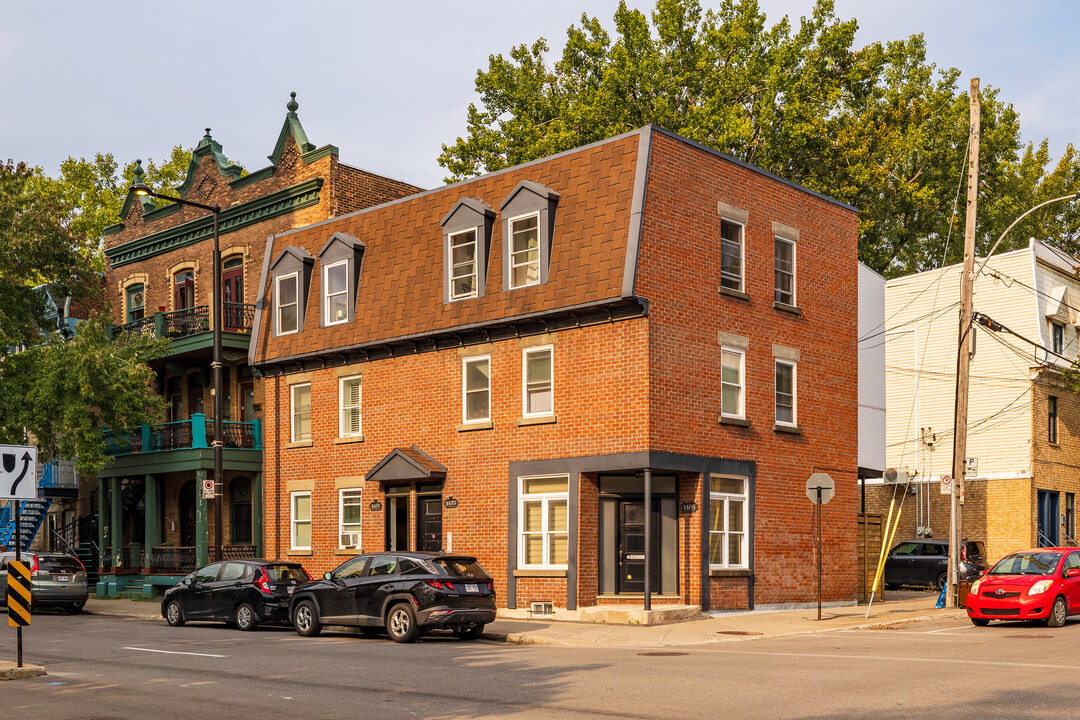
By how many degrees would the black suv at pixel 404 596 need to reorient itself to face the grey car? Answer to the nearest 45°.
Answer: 0° — it already faces it

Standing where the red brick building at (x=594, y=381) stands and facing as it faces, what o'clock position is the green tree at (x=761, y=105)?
The green tree is roughly at 5 o'clock from the red brick building.

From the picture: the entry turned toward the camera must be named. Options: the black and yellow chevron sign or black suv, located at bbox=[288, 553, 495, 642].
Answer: the black and yellow chevron sign

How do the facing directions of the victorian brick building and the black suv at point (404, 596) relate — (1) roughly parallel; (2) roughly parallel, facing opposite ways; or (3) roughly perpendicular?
roughly perpendicular

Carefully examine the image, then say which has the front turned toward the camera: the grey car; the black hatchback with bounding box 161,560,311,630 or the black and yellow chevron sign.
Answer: the black and yellow chevron sign

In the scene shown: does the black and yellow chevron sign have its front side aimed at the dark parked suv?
no

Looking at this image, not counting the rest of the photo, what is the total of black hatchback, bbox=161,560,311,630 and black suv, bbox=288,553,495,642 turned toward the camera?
0

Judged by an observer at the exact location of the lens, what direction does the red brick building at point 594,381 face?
facing the viewer and to the left of the viewer

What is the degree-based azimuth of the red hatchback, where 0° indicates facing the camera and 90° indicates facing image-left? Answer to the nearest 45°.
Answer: approximately 45°

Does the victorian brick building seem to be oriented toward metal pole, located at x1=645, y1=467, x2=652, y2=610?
no

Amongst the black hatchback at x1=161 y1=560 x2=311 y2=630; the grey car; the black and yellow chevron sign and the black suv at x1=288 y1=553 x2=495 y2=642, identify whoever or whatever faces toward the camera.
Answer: the black and yellow chevron sign

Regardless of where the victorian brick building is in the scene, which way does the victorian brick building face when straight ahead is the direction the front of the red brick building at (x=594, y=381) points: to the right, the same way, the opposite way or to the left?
the same way

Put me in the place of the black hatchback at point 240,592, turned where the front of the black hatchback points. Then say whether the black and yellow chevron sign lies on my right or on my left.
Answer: on my left

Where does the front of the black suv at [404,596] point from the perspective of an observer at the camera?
facing away from the viewer and to the left of the viewer

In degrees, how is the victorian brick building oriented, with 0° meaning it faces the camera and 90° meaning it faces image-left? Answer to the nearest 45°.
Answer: approximately 45°

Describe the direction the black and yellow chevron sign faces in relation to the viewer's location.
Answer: facing the viewer

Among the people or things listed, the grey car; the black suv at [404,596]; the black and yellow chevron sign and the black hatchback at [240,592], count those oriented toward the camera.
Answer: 1
